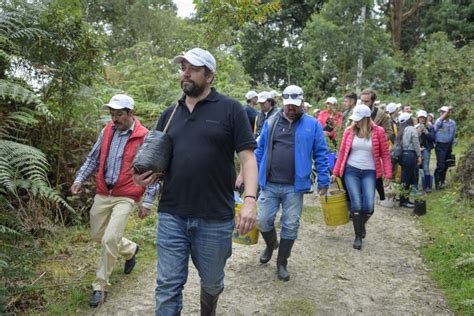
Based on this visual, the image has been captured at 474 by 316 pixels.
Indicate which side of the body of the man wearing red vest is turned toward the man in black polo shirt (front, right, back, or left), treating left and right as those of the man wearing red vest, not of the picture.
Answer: left

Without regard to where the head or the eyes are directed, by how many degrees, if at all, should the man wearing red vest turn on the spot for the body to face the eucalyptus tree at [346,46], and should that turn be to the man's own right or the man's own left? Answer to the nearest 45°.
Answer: approximately 180°

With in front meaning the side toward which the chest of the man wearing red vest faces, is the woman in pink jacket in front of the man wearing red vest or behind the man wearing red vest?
behind

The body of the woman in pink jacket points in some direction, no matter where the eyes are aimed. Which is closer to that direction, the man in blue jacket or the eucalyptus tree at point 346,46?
the man in blue jacket

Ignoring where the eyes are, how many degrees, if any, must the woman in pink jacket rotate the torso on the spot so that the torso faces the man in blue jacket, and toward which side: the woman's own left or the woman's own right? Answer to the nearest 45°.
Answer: approximately 45° to the woman's own right

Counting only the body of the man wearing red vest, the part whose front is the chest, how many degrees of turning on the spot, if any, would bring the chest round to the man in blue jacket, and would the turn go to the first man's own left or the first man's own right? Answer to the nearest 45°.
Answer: approximately 135° to the first man's own left

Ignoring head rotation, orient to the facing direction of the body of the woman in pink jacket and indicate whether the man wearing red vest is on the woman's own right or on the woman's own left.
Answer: on the woman's own right

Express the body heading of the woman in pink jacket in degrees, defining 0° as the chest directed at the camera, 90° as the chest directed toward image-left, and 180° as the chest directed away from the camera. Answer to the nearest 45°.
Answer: approximately 0°

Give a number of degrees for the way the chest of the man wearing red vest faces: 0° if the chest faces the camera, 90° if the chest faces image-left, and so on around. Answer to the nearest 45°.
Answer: approximately 45°

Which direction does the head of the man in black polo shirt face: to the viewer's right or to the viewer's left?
to the viewer's left
